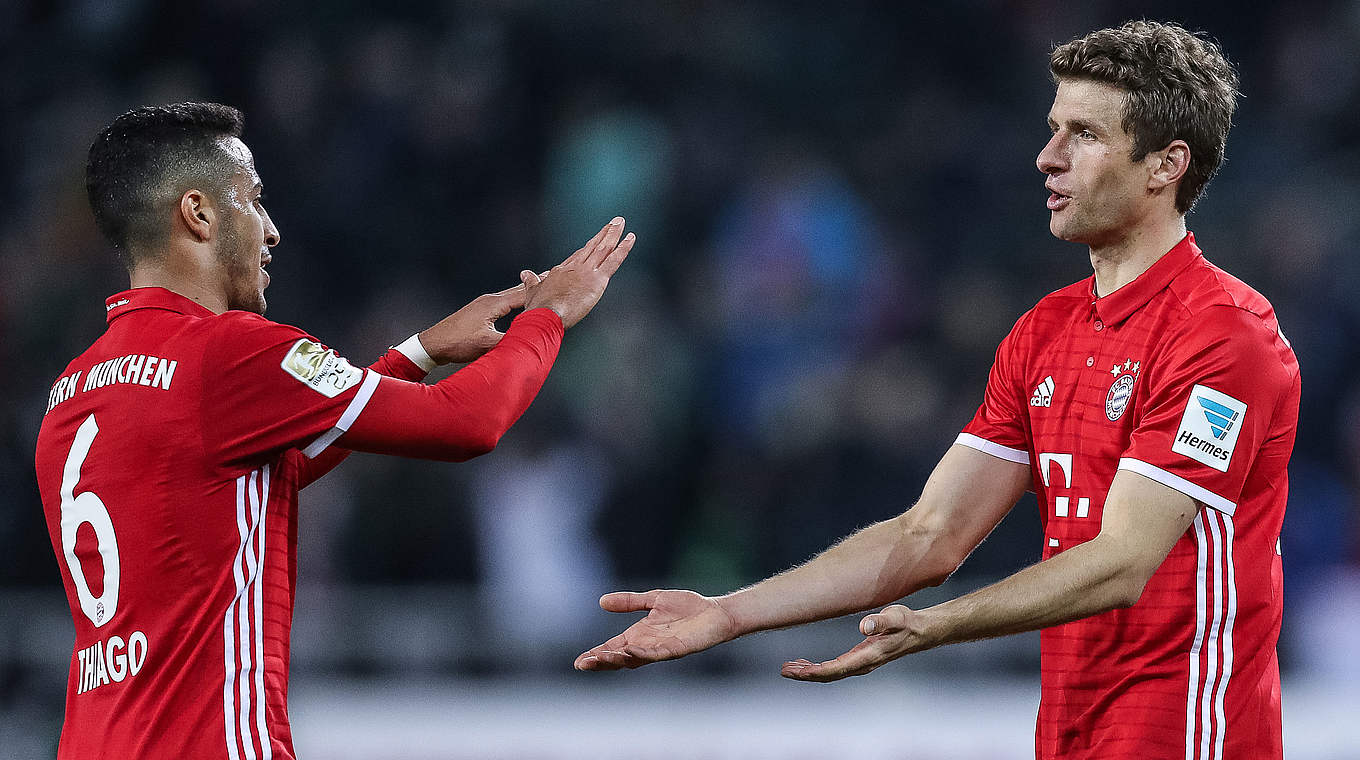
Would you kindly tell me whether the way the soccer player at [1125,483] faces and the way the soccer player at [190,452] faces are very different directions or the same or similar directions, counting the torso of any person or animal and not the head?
very different directions

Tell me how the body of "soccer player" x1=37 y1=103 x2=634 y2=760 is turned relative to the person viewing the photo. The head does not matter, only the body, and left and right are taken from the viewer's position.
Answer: facing away from the viewer and to the right of the viewer

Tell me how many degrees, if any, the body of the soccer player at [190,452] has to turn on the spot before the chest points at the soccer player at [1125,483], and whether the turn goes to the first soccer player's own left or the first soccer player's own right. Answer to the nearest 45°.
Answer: approximately 45° to the first soccer player's own right

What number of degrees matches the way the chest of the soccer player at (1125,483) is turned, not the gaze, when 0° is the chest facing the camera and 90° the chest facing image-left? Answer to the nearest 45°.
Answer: approximately 45°

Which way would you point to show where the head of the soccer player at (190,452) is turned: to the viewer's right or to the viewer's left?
to the viewer's right

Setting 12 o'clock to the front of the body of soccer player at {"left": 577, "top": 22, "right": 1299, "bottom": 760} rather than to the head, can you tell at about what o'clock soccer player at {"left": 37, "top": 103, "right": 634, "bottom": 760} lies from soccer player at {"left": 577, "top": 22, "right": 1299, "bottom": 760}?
soccer player at {"left": 37, "top": 103, "right": 634, "bottom": 760} is roughly at 1 o'clock from soccer player at {"left": 577, "top": 22, "right": 1299, "bottom": 760}.

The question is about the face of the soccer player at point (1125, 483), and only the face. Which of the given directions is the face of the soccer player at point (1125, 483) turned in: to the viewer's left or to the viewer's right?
to the viewer's left
